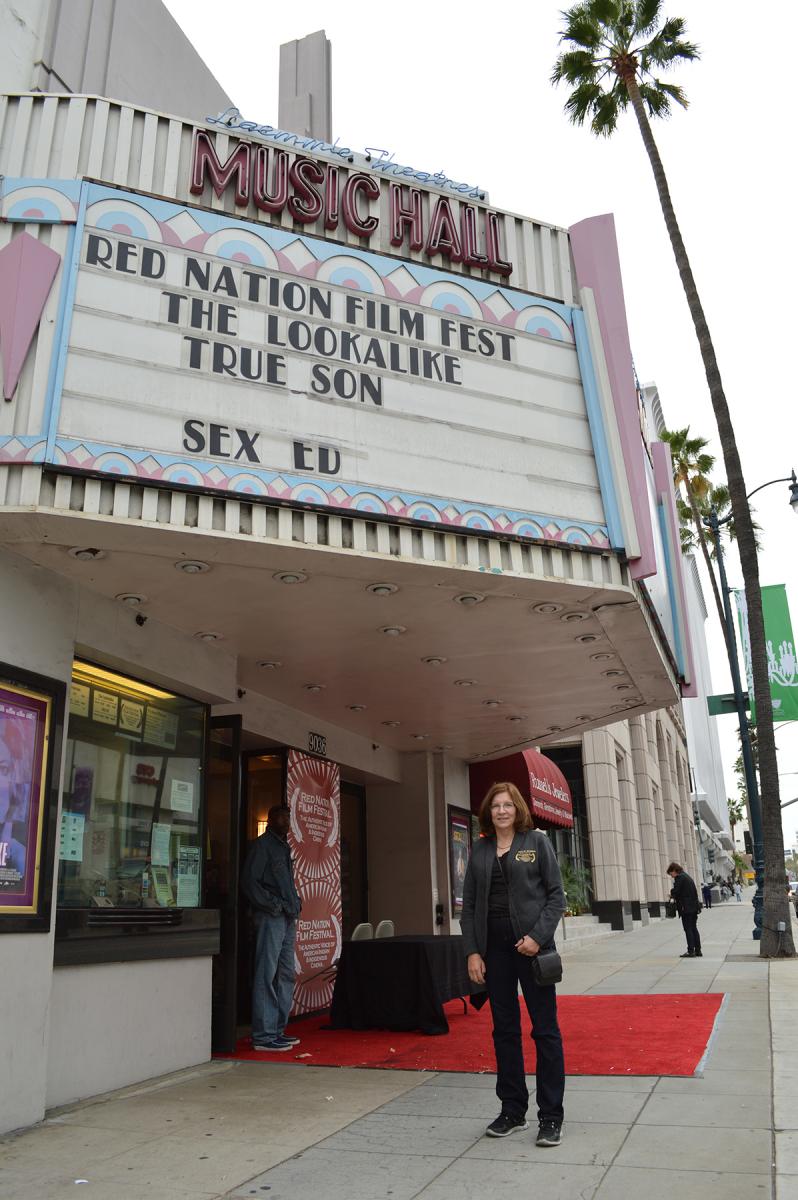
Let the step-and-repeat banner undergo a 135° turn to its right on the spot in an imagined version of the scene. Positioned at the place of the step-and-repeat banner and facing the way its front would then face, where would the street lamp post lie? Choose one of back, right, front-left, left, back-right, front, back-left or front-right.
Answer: back-right

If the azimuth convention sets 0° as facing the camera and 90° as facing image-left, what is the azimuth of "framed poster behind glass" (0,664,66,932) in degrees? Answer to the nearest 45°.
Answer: approximately 315°

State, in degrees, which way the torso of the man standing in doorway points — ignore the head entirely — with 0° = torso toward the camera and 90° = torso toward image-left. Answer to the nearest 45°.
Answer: approximately 270°

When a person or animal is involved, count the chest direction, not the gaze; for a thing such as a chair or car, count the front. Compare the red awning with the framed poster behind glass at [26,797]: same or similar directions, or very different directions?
same or similar directions

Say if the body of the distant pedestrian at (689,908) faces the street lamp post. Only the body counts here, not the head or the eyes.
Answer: no

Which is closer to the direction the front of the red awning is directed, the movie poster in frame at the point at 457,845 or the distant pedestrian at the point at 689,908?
the distant pedestrian

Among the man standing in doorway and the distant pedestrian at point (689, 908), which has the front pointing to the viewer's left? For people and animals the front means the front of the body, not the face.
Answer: the distant pedestrian

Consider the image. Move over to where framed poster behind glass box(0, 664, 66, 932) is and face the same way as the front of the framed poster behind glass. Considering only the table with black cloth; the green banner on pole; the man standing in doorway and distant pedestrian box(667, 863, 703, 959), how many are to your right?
0

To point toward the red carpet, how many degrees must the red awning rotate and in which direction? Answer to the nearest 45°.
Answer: approximately 45° to its right

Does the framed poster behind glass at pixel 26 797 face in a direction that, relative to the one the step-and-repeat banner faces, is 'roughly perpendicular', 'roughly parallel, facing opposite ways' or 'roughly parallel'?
roughly parallel

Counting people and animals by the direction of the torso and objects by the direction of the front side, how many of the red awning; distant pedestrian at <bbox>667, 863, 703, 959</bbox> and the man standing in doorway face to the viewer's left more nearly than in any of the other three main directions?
1

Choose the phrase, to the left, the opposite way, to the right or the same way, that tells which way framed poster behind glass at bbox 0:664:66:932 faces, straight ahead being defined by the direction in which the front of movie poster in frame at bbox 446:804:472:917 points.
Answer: the same way

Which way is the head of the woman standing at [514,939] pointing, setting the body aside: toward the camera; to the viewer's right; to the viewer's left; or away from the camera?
toward the camera

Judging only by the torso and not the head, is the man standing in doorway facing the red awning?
no

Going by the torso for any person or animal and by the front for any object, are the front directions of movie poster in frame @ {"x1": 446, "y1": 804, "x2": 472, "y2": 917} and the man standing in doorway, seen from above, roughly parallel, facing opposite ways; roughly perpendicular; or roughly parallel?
roughly parallel

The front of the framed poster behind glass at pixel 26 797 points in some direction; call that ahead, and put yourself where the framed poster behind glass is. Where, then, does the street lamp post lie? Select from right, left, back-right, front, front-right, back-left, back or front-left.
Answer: left

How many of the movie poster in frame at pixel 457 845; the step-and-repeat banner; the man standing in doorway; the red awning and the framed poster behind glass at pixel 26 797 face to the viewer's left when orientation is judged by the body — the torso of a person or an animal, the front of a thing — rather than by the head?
0

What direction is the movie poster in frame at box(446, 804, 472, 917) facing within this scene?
to the viewer's right

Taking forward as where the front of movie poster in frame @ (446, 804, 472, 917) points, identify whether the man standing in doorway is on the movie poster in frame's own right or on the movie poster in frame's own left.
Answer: on the movie poster in frame's own right

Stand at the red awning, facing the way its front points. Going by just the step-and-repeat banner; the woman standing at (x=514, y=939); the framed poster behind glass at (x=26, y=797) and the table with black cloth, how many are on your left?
0

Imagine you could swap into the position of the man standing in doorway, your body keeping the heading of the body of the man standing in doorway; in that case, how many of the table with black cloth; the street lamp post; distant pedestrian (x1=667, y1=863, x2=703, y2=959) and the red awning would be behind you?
0
